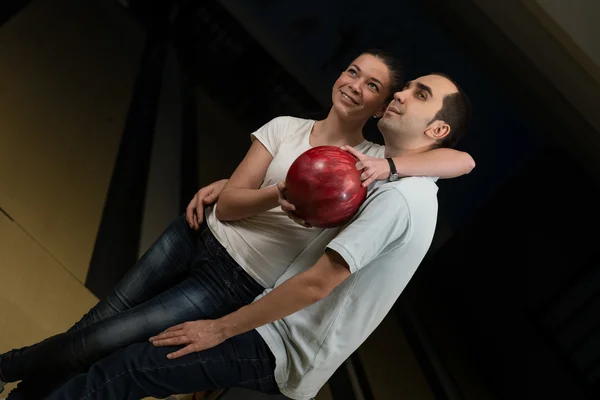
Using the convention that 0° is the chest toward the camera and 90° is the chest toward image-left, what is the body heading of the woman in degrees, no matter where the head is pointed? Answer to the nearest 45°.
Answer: approximately 45°
